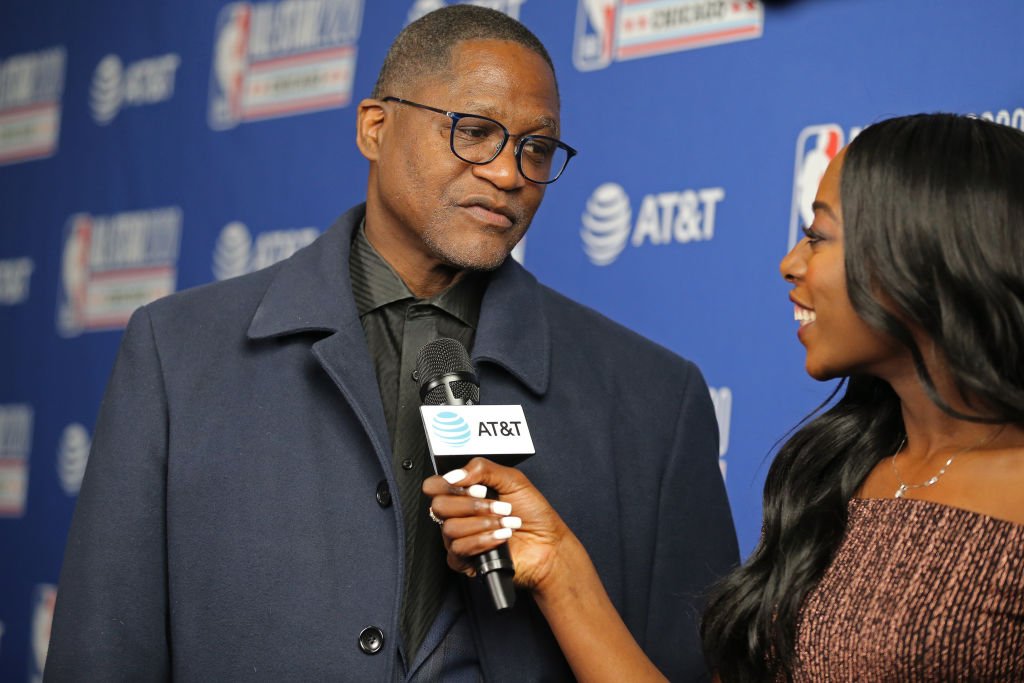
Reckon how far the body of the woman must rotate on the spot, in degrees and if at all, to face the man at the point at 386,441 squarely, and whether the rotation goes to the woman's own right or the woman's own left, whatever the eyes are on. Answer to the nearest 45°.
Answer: approximately 45° to the woman's own right

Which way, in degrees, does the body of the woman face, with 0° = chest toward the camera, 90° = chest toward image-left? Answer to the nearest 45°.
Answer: approximately 45°

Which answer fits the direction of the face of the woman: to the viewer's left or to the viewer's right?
to the viewer's left

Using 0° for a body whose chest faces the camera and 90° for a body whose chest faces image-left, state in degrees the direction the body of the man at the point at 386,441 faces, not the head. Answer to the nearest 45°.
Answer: approximately 0°

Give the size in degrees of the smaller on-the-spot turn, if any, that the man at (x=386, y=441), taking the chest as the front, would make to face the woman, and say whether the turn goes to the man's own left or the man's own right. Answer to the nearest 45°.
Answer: approximately 45° to the man's own left
